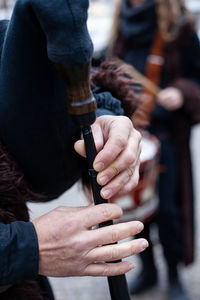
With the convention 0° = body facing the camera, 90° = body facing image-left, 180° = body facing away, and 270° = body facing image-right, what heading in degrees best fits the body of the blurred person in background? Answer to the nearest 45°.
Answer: approximately 45°

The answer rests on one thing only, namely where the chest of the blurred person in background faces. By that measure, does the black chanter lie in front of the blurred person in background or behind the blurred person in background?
in front
